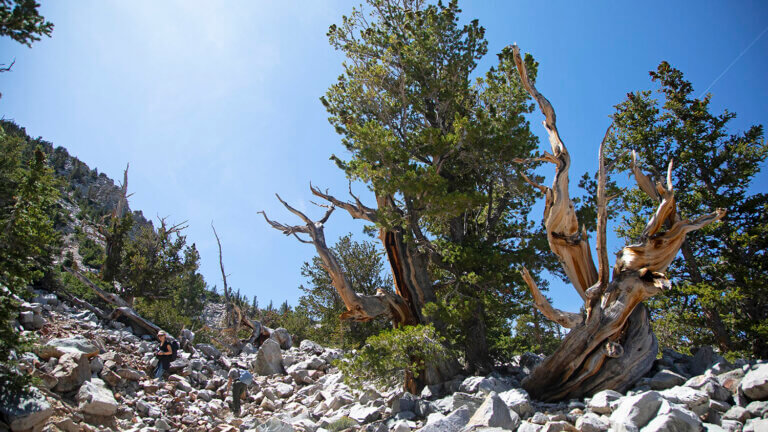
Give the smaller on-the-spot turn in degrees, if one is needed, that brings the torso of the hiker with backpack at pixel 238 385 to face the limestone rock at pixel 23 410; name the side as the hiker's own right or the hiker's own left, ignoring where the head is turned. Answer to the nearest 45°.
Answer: approximately 45° to the hiker's own left

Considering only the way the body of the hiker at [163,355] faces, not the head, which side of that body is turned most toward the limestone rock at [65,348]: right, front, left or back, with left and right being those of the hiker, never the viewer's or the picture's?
front

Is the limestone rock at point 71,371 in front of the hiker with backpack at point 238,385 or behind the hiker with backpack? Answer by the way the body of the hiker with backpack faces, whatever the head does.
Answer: in front

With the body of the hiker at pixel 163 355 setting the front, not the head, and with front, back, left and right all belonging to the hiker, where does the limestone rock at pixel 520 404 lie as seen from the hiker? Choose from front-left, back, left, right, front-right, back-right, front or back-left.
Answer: left

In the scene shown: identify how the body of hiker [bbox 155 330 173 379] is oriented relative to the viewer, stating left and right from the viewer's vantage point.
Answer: facing the viewer and to the left of the viewer

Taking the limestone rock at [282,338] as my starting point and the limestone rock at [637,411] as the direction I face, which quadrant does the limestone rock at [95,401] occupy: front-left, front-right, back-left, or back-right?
front-right

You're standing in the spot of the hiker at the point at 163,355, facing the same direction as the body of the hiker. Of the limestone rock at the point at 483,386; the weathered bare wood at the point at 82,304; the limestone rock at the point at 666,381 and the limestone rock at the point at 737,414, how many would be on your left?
3

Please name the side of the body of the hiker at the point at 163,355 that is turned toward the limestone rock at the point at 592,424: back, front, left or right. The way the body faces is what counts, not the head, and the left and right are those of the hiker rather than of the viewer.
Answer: left

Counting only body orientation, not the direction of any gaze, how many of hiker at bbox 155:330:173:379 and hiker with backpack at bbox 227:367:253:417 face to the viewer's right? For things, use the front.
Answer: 0
